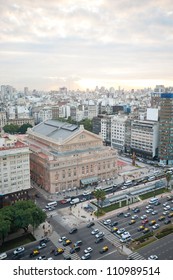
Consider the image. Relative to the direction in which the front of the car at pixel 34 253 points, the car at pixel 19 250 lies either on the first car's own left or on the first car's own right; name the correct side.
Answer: on the first car's own right

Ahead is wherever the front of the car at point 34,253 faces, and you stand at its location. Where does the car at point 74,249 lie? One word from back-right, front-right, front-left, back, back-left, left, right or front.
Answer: back-left

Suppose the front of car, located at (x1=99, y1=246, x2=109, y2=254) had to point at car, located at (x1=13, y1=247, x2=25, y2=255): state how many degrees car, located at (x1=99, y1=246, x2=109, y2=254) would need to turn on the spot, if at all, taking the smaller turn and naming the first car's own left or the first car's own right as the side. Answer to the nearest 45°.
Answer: approximately 45° to the first car's own right

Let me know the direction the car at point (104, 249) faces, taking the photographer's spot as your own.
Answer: facing the viewer and to the left of the viewer

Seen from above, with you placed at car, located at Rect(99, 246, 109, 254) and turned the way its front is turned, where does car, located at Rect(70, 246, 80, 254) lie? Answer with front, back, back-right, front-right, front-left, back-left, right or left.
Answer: front-right

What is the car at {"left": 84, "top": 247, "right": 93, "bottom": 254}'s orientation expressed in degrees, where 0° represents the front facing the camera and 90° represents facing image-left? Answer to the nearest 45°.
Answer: approximately 45°

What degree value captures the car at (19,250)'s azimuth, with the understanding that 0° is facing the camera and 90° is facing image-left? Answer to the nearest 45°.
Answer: approximately 45°

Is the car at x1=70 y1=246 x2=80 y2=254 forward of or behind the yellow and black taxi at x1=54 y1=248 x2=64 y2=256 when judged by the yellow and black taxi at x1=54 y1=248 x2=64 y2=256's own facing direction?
behind

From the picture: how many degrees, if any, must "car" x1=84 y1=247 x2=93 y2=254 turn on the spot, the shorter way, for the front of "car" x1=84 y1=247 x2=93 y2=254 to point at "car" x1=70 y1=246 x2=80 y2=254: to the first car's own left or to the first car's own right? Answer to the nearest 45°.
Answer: approximately 45° to the first car's own right

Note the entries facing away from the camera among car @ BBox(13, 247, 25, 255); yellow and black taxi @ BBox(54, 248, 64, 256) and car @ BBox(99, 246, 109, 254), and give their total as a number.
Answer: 0
